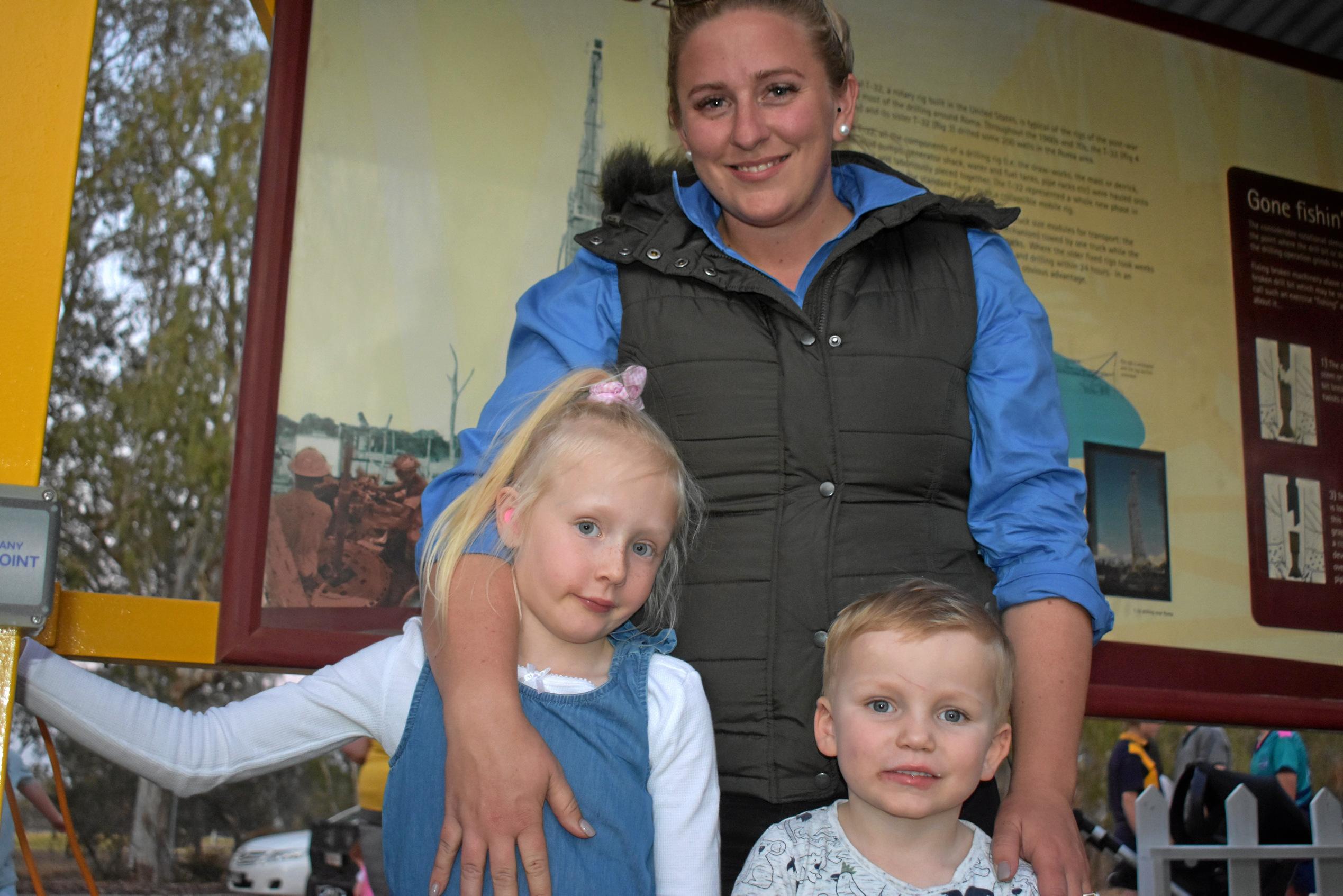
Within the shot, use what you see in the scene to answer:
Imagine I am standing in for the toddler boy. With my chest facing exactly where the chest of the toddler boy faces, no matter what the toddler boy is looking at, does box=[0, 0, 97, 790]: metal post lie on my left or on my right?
on my right

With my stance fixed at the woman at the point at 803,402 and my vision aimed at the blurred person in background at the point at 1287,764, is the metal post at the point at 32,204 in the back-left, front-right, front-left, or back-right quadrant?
back-left

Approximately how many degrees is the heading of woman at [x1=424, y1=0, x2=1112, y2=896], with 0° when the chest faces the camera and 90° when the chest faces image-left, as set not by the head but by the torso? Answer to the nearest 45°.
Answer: approximately 0°

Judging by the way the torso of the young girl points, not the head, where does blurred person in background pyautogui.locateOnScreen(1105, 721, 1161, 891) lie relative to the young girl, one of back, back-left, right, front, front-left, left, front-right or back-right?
back-left

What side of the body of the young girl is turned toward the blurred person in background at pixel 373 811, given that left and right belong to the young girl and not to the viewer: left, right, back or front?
back
